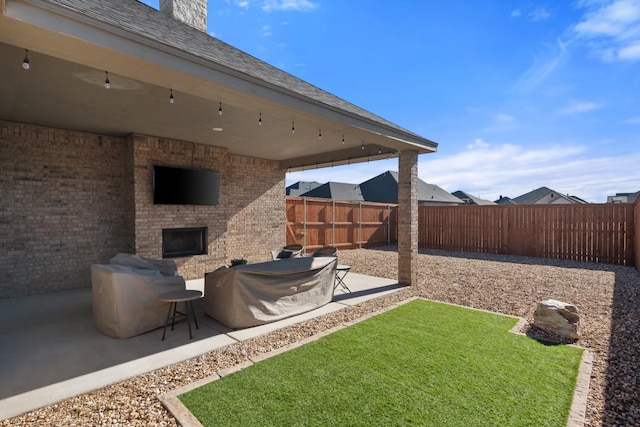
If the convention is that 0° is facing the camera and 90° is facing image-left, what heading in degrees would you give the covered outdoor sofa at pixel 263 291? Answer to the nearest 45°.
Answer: approximately 135°

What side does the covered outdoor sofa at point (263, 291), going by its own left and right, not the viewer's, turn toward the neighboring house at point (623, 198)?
right

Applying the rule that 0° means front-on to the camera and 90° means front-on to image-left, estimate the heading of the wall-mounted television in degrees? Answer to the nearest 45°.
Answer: approximately 315°

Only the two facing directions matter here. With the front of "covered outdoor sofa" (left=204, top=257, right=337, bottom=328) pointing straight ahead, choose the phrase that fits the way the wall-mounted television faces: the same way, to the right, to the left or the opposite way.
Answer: the opposite way

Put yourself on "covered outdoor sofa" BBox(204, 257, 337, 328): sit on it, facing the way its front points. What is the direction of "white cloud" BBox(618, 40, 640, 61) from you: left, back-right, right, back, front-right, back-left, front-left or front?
back-right
